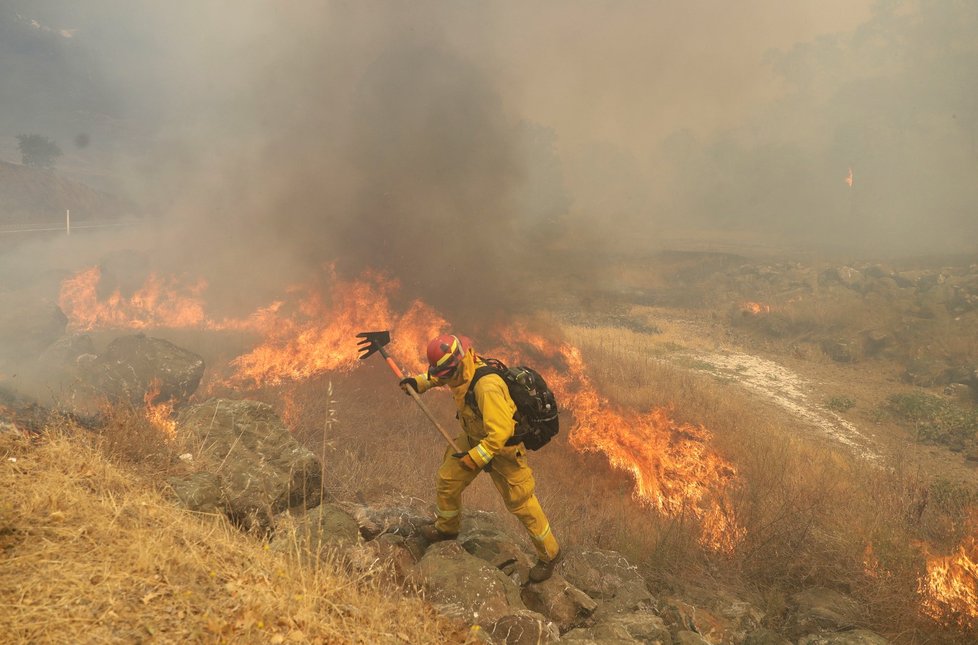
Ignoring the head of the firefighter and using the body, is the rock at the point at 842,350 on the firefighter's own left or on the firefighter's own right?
on the firefighter's own right

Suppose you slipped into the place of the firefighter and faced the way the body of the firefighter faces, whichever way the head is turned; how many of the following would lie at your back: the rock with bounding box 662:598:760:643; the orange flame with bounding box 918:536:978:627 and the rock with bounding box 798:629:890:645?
3

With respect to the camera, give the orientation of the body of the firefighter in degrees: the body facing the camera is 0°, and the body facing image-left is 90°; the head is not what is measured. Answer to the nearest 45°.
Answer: approximately 90°

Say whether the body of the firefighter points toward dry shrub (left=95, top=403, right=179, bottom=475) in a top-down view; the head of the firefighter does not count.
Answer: yes

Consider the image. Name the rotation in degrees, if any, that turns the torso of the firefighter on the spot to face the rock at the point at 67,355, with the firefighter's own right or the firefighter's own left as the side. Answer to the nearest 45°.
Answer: approximately 45° to the firefighter's own right

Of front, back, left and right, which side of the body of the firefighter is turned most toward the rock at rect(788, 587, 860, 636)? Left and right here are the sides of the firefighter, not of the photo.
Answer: back
